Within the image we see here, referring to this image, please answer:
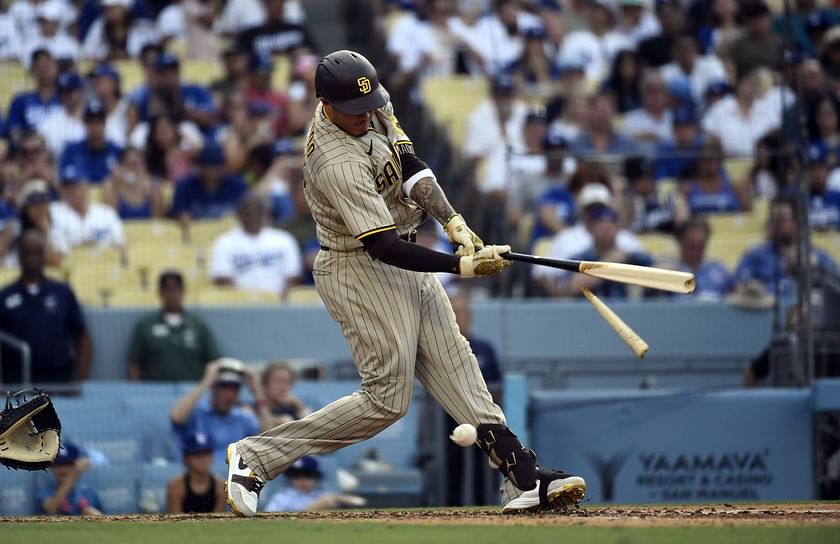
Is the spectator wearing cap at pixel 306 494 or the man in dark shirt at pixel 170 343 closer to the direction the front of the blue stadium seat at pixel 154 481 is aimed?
the spectator wearing cap

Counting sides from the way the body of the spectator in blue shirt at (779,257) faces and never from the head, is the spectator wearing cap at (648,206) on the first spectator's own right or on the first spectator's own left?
on the first spectator's own right

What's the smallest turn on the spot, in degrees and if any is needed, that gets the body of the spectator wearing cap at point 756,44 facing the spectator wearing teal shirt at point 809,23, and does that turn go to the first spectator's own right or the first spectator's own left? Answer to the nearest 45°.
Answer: approximately 90° to the first spectator's own left

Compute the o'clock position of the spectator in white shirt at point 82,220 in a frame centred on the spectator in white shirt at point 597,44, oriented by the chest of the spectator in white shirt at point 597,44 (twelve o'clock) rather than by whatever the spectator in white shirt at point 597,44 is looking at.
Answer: the spectator in white shirt at point 82,220 is roughly at 2 o'clock from the spectator in white shirt at point 597,44.

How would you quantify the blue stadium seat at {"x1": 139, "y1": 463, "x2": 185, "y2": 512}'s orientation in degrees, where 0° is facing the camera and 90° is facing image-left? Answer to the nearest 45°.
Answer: approximately 0°

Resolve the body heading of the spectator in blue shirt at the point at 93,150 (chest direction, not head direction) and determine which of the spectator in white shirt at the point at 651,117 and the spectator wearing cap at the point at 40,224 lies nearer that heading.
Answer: the spectator wearing cap

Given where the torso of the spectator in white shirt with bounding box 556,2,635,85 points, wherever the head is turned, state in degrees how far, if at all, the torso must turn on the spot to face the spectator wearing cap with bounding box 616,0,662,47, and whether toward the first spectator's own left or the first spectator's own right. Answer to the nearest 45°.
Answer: approximately 135° to the first spectator's own left

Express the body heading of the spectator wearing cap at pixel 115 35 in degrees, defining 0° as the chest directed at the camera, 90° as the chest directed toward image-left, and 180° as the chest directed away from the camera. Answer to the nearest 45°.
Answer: approximately 0°

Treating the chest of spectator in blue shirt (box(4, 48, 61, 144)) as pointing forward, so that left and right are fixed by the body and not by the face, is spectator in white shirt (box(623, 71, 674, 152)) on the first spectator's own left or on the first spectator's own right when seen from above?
on the first spectator's own left
